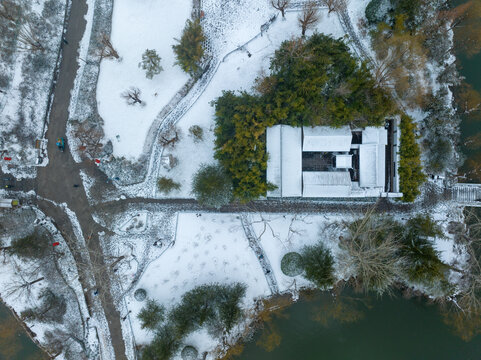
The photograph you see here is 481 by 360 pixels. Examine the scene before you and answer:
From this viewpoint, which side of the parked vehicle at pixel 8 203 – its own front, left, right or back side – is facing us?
right

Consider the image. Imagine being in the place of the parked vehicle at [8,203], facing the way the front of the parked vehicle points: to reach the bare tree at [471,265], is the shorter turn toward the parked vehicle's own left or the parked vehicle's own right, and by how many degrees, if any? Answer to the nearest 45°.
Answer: approximately 45° to the parked vehicle's own right

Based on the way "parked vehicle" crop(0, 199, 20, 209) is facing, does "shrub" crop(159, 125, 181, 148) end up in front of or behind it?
in front

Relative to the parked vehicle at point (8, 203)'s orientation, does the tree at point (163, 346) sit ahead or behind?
ahead

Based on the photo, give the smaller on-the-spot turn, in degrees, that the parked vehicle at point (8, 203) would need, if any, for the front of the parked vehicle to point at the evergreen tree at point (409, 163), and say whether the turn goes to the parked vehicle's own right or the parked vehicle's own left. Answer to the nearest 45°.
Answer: approximately 45° to the parked vehicle's own right

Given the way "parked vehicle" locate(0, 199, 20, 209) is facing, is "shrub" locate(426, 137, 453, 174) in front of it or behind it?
in front

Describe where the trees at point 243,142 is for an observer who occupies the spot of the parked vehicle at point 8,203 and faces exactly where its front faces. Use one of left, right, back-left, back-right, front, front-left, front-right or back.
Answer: front-right
